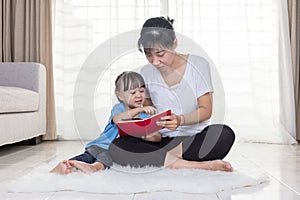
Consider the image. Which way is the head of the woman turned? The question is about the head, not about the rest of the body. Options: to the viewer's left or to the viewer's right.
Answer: to the viewer's left

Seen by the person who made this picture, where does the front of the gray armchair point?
facing the viewer and to the right of the viewer

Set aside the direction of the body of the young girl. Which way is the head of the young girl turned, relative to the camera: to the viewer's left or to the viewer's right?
to the viewer's right

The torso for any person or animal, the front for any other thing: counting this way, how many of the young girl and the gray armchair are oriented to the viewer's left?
0

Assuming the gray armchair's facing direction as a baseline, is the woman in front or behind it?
in front
